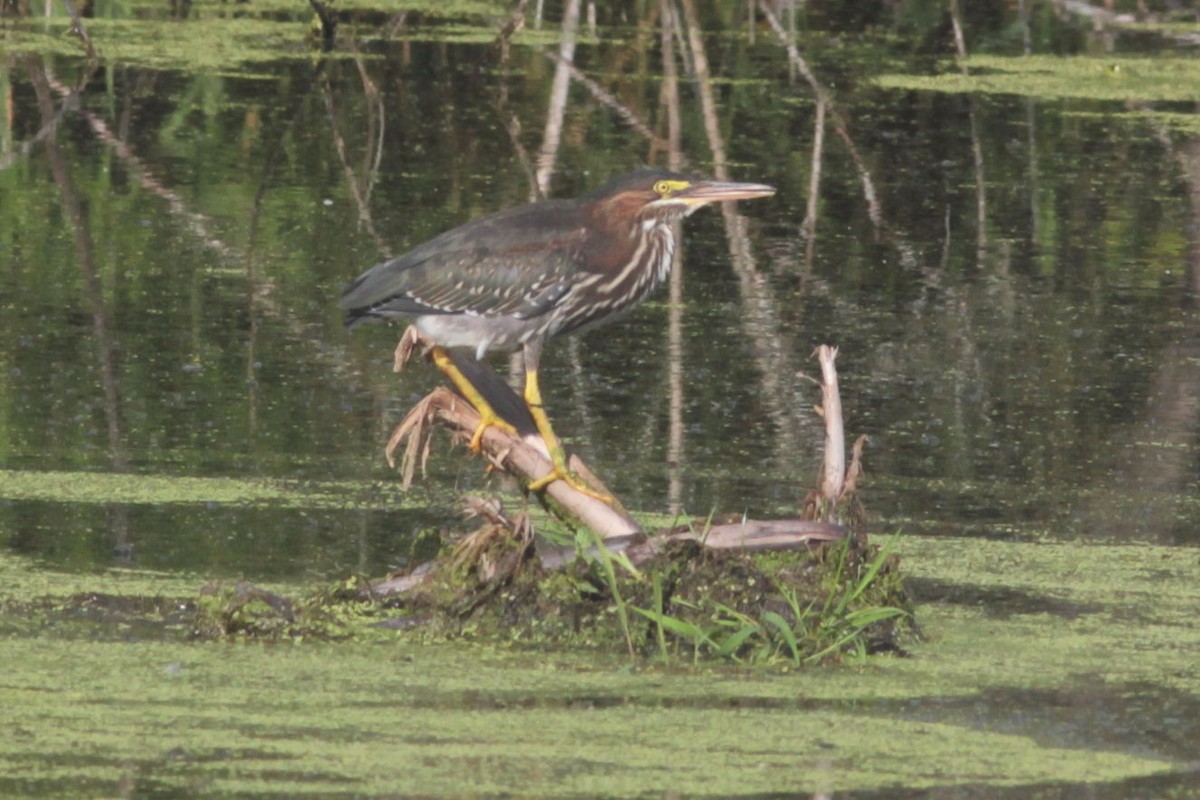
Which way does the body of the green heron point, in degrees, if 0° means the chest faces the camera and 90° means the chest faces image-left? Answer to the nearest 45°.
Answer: approximately 270°

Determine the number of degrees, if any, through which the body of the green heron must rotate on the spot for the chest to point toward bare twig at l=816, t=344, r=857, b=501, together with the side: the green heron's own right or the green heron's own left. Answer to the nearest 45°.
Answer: approximately 45° to the green heron's own right
